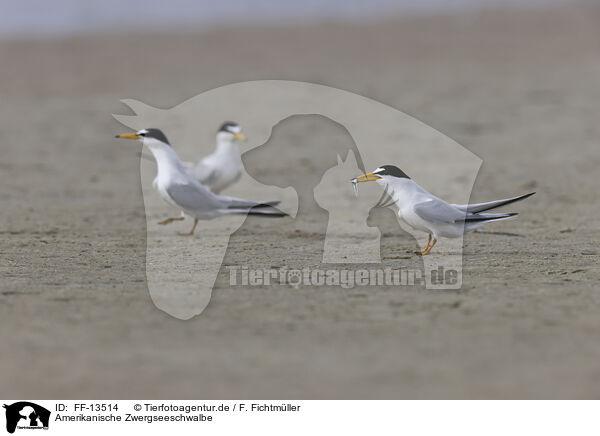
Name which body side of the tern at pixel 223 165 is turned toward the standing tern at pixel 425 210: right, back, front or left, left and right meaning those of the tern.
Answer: front

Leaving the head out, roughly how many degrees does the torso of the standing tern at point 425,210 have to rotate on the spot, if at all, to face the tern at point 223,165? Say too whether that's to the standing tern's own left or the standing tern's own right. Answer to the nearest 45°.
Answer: approximately 45° to the standing tern's own right

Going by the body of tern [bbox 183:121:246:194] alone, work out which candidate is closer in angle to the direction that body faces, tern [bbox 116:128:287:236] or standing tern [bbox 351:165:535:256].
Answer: the standing tern

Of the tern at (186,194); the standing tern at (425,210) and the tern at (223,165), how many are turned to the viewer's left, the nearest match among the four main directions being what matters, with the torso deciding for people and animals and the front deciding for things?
2

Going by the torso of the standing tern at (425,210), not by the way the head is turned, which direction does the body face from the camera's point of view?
to the viewer's left

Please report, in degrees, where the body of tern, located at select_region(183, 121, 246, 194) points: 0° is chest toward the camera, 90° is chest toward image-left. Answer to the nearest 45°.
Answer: approximately 315°

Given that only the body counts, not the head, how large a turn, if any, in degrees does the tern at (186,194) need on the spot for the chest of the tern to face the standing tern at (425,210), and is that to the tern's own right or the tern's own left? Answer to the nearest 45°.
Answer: approximately 135° to the tern's own left

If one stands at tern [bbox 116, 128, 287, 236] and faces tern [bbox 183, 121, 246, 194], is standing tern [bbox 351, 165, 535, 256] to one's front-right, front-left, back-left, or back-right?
back-right

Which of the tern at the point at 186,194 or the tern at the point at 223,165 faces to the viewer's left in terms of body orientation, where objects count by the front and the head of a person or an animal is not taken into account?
the tern at the point at 186,194

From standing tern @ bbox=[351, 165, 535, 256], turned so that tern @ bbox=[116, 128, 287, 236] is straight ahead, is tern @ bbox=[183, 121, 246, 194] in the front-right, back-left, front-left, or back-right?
front-right

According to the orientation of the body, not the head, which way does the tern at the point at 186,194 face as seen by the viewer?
to the viewer's left

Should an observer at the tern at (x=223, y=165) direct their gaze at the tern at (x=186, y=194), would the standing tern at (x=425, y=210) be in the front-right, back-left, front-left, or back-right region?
front-left

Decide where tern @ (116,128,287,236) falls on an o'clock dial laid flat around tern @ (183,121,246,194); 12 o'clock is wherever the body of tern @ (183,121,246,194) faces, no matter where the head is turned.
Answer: tern @ (116,128,287,236) is roughly at 2 o'clock from tern @ (183,121,246,194).

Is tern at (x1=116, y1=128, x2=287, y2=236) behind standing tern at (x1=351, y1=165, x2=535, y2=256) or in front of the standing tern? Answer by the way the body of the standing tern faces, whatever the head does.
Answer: in front

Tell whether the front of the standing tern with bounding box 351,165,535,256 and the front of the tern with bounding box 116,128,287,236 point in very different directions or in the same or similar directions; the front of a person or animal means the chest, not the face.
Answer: same or similar directions
